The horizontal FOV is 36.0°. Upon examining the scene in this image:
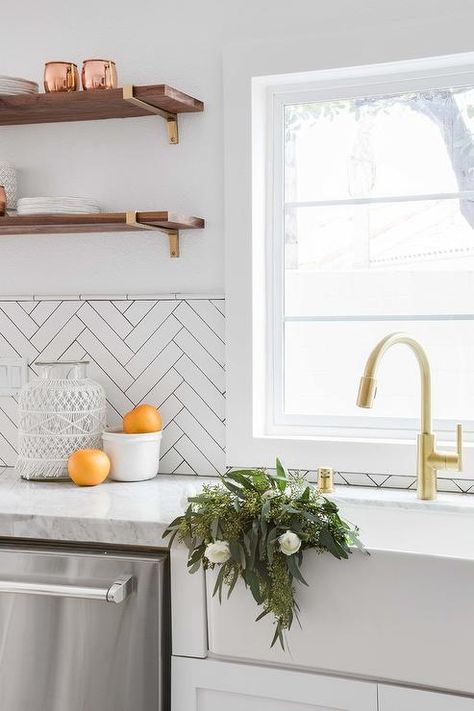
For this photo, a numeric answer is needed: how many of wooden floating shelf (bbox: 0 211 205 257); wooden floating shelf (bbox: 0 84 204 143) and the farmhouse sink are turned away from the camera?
0

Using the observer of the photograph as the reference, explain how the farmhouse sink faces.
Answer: facing the viewer and to the left of the viewer

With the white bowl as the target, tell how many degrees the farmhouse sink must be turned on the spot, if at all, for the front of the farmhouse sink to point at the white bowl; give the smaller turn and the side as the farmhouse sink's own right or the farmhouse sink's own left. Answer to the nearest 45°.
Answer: approximately 90° to the farmhouse sink's own right

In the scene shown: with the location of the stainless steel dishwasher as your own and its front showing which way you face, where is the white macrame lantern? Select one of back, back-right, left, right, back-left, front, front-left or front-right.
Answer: back-right
